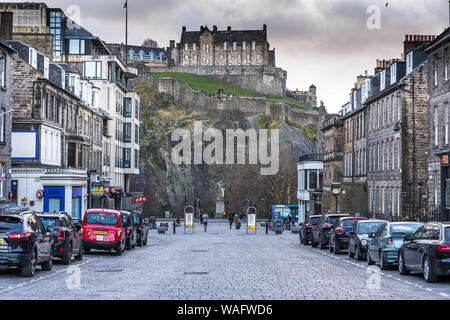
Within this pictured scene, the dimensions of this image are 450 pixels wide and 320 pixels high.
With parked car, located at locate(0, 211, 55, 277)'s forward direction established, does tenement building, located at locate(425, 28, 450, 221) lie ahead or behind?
ahead

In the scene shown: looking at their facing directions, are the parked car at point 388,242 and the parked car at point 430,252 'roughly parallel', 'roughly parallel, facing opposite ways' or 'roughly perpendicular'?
roughly parallel

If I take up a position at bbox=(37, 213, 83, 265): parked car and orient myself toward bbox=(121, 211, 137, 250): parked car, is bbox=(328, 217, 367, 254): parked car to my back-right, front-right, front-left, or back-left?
front-right

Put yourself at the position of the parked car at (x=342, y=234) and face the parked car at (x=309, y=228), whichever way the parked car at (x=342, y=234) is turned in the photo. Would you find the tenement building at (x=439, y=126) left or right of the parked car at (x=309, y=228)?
right

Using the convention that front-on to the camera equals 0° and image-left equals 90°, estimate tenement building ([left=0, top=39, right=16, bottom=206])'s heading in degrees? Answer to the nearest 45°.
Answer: approximately 270°

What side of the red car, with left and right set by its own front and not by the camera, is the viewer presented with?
back

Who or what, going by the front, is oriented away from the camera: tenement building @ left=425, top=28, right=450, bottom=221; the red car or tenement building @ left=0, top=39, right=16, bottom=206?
the red car

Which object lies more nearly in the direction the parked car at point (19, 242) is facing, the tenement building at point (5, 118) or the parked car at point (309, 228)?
the parked car

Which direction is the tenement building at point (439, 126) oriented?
to the viewer's left
